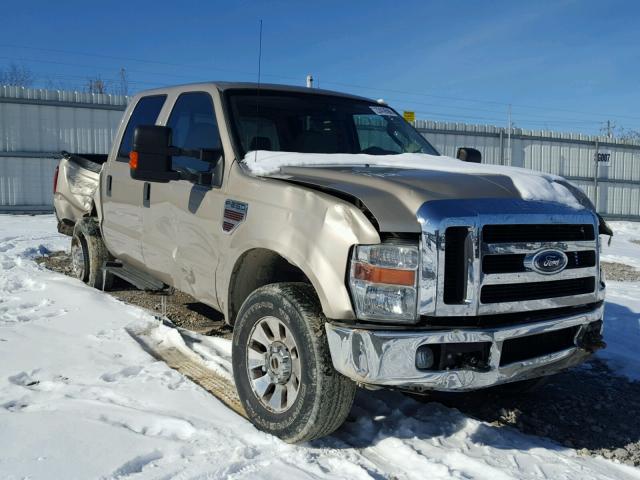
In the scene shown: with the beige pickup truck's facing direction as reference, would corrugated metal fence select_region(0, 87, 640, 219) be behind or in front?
behind

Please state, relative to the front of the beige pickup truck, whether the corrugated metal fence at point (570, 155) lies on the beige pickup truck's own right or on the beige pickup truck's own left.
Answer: on the beige pickup truck's own left
